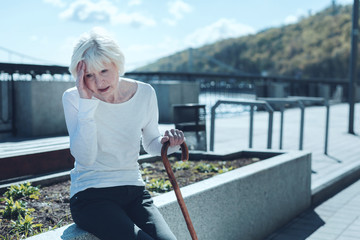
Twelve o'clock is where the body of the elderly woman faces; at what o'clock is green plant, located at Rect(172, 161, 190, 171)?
The green plant is roughly at 8 o'clock from the elderly woman.

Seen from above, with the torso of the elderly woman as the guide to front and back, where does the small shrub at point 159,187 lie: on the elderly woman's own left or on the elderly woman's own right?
on the elderly woman's own left

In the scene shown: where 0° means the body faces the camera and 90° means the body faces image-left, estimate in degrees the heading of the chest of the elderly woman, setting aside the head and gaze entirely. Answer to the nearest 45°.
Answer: approximately 315°

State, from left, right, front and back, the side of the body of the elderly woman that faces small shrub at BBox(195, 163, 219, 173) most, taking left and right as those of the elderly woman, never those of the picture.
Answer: left
